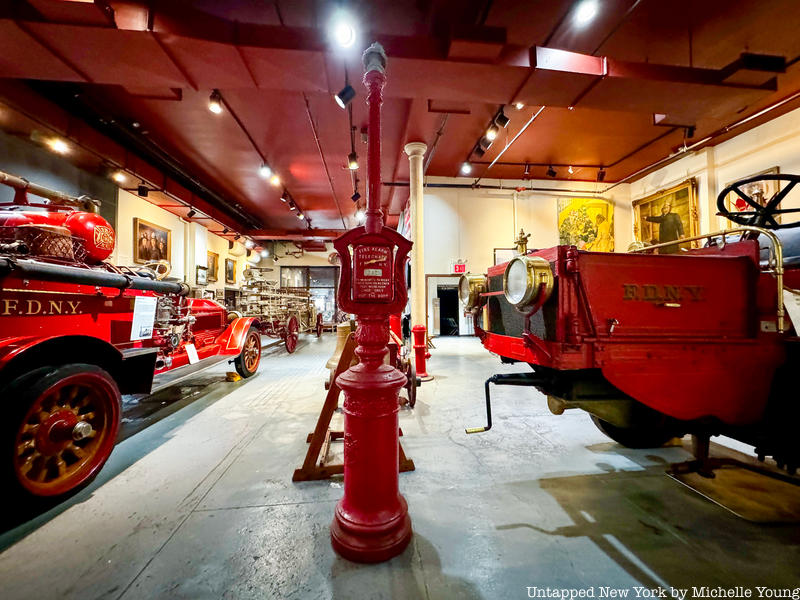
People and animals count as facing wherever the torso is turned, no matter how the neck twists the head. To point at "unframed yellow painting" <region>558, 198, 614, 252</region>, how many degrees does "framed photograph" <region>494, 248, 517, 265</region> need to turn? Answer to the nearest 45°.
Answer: approximately 90° to its left

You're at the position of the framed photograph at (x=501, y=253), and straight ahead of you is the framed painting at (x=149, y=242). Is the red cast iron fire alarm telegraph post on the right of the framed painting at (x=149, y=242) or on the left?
left

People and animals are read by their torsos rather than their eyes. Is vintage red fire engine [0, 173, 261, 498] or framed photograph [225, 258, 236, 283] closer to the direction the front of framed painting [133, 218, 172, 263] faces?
the vintage red fire engine

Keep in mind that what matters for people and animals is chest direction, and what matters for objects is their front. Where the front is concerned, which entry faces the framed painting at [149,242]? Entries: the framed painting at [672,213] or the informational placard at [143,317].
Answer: the framed painting at [672,213]

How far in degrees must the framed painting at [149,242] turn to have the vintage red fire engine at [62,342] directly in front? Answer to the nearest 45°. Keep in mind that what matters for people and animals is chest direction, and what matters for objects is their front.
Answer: approximately 45° to its right

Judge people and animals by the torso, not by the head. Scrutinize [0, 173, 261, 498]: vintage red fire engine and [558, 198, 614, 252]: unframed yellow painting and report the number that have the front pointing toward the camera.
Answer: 1

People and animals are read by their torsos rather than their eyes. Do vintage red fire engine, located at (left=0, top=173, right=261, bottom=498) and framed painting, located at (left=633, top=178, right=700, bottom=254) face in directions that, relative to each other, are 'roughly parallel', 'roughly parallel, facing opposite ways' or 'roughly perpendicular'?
roughly perpendicular

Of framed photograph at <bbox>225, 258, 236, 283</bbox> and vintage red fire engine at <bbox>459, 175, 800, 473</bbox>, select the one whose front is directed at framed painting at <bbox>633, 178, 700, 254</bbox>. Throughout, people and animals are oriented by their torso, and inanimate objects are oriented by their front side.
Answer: the framed photograph

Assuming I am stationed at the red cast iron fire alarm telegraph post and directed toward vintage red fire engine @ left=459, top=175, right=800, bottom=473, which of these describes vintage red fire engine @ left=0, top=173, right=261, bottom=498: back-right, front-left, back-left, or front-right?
back-left

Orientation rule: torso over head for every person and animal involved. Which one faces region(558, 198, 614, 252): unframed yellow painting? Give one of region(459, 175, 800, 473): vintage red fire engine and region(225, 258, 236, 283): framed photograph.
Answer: the framed photograph

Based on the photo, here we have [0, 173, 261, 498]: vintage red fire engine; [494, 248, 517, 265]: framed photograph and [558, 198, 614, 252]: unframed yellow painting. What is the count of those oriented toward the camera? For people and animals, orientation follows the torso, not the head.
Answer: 2

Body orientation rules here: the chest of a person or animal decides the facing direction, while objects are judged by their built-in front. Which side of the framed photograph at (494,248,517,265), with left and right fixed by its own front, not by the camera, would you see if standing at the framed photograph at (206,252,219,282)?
right
